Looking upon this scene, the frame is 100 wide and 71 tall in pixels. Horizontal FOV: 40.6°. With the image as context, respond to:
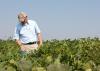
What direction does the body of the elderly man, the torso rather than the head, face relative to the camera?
toward the camera
